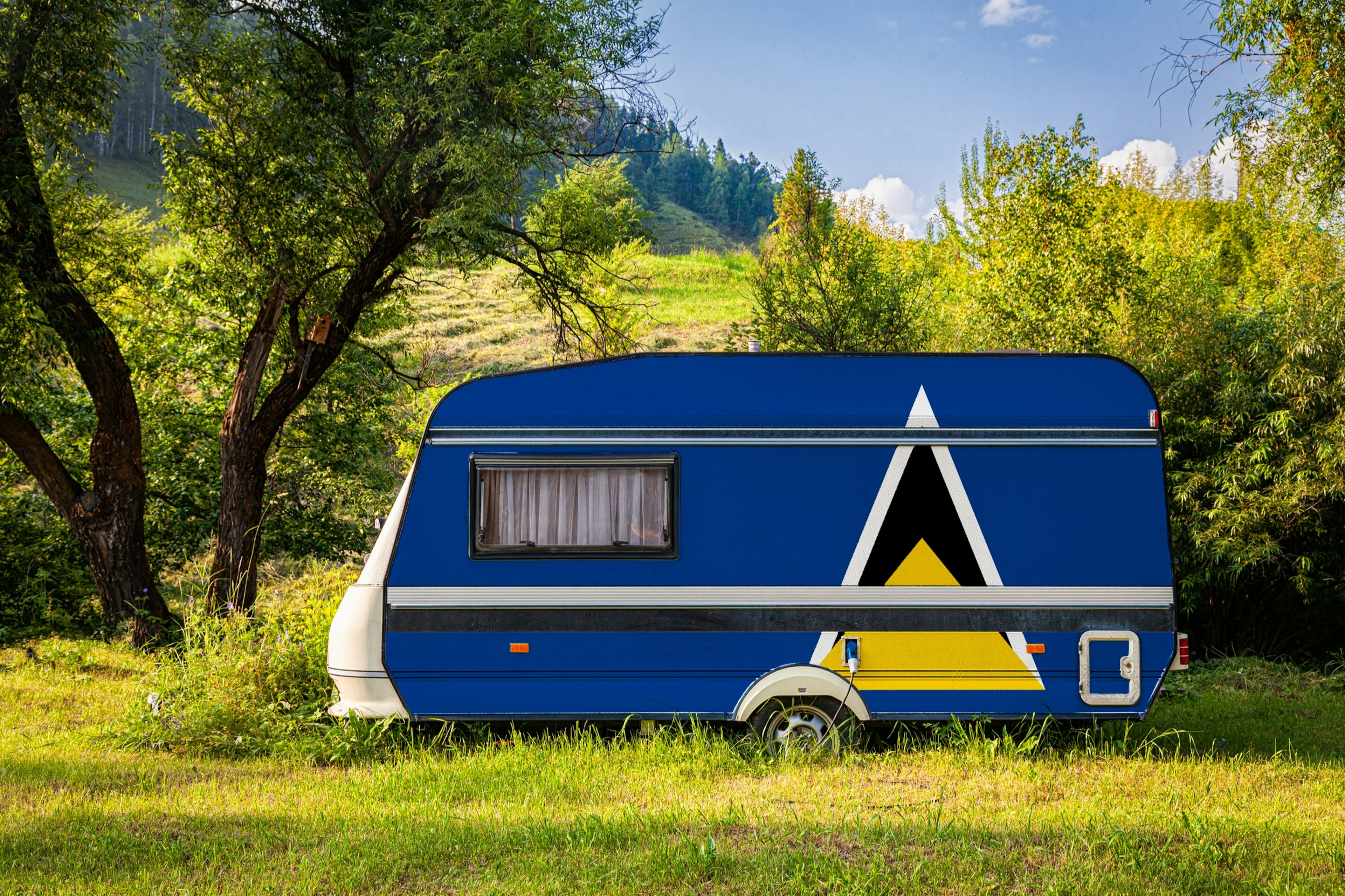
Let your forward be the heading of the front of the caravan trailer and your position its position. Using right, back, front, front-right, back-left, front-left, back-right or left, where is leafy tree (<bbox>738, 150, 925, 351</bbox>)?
right

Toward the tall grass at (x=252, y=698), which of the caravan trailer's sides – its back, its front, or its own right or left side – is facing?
front

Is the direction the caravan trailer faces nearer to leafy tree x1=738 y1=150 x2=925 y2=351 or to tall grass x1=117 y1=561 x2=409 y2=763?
the tall grass

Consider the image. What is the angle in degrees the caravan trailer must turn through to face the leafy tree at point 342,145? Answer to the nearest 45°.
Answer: approximately 45° to its right

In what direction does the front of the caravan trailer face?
to the viewer's left

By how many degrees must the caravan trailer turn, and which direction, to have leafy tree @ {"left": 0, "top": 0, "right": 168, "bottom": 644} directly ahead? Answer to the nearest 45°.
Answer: approximately 45° to its right

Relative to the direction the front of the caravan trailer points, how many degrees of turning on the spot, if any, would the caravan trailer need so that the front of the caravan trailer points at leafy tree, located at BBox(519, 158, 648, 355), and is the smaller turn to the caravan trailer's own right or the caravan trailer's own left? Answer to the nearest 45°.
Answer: approximately 90° to the caravan trailer's own right

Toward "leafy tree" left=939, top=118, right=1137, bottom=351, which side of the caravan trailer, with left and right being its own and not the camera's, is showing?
right

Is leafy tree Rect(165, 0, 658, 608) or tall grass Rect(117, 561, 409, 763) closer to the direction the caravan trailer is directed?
the tall grass

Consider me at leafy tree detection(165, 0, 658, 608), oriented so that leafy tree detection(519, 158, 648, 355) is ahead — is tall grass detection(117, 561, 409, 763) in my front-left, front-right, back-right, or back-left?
back-right
